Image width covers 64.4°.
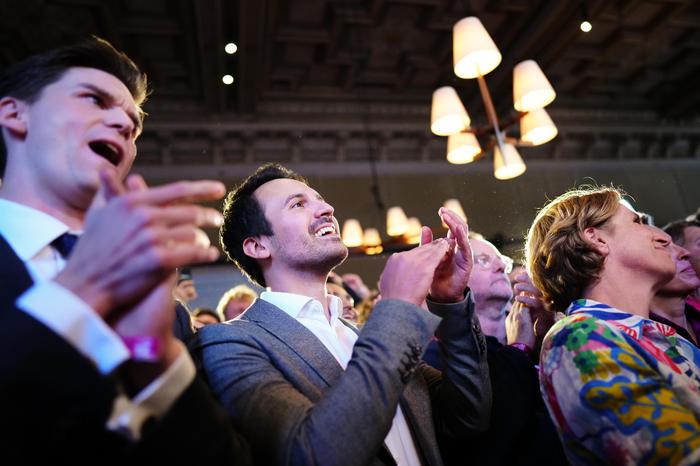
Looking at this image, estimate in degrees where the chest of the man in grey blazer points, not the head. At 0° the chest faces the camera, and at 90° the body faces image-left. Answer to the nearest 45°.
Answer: approximately 315°

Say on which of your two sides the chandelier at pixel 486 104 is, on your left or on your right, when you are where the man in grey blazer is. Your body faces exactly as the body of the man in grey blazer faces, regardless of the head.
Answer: on your left

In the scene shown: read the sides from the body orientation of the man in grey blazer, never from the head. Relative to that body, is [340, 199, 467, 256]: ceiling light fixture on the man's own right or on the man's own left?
on the man's own left

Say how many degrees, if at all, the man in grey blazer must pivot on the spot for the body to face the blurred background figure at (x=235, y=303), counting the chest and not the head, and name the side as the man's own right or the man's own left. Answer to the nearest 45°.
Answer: approximately 135° to the man's own left

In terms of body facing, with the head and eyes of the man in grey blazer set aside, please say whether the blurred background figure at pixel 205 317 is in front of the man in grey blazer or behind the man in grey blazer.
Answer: behind

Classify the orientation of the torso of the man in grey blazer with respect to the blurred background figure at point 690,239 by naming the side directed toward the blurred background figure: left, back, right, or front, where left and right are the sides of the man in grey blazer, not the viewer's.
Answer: left
